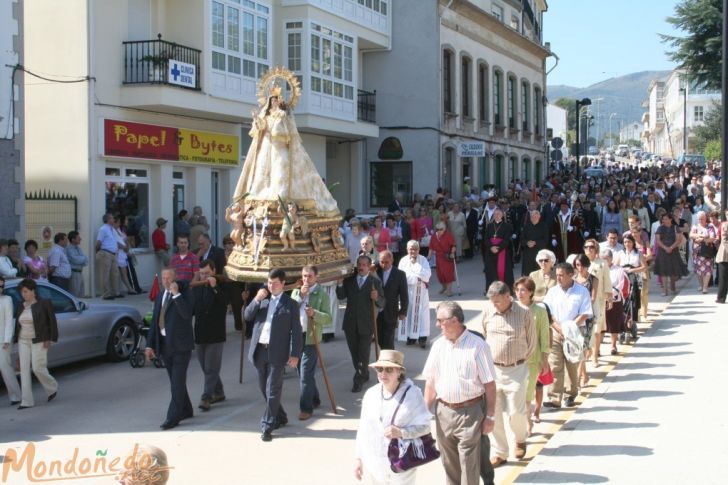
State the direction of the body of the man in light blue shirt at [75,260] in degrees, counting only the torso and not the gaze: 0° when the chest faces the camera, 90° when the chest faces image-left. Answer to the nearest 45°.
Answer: approximately 315°

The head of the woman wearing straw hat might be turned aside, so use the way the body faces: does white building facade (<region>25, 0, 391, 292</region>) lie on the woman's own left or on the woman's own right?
on the woman's own right

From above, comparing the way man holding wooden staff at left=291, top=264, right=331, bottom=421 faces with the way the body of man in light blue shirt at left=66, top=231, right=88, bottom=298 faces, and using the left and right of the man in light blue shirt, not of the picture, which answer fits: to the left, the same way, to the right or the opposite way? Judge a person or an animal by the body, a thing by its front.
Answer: to the right

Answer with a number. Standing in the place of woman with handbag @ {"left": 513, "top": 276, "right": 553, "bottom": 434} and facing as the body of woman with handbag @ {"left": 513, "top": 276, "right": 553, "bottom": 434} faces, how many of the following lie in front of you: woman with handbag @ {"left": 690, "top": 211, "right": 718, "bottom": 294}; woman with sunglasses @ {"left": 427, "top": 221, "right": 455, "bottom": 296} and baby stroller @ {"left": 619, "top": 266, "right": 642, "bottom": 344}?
0

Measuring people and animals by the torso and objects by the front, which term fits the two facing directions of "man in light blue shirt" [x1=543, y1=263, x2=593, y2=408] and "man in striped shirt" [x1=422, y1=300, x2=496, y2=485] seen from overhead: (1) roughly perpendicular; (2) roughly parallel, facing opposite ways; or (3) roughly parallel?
roughly parallel

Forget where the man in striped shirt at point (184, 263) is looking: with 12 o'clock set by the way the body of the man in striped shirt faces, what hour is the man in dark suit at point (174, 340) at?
The man in dark suit is roughly at 12 o'clock from the man in striped shirt.

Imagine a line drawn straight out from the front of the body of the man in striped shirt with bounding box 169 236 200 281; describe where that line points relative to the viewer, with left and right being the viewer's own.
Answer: facing the viewer

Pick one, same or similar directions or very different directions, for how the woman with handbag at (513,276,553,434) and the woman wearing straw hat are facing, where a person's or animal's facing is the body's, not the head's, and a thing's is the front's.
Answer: same or similar directions

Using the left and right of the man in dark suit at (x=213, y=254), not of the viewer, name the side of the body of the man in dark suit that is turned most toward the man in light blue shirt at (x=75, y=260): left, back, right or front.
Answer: right

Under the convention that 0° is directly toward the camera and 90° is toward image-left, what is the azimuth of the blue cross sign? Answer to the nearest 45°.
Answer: approximately 315°

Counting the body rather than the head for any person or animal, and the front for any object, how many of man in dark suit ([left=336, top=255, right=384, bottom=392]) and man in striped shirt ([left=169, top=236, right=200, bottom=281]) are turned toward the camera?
2

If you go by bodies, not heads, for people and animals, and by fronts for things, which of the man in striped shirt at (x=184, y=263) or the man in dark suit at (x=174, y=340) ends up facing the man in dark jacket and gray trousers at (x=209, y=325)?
the man in striped shirt

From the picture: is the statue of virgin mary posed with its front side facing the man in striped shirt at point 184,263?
no

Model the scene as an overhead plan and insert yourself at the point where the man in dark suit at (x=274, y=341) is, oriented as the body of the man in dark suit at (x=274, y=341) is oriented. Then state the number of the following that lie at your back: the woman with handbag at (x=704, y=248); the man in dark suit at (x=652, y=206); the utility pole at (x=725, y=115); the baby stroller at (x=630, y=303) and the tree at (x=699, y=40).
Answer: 5

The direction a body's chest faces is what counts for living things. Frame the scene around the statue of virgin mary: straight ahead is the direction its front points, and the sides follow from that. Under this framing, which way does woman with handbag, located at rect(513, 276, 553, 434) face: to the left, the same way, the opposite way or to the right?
the same way

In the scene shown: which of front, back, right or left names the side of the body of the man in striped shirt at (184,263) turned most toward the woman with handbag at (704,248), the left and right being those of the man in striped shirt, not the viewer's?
left

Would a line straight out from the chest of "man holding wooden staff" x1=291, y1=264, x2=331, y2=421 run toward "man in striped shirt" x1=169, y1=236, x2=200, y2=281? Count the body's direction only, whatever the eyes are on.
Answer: no

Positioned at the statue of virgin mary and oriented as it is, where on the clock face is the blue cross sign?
The blue cross sign is roughly at 4 o'clock from the statue of virgin mary.

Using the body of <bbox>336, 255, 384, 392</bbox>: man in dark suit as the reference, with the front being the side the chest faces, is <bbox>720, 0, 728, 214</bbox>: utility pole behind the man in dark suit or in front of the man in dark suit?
behind

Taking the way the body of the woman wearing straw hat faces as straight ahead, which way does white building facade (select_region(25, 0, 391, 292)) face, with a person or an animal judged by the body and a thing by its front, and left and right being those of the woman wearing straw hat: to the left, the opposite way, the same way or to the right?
to the left

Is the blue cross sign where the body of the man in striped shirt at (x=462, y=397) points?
no

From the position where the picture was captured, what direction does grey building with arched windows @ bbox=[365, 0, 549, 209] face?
facing the viewer and to the right of the viewer

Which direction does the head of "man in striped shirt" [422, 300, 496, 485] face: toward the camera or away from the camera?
toward the camera
